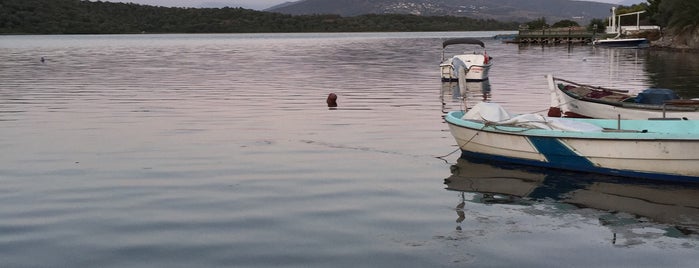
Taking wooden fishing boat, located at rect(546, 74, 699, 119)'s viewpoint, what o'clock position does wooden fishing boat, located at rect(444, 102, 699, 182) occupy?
wooden fishing boat, located at rect(444, 102, 699, 182) is roughly at 9 o'clock from wooden fishing boat, located at rect(546, 74, 699, 119).

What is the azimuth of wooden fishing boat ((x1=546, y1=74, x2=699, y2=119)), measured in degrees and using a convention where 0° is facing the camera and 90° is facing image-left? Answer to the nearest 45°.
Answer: approximately 90°
